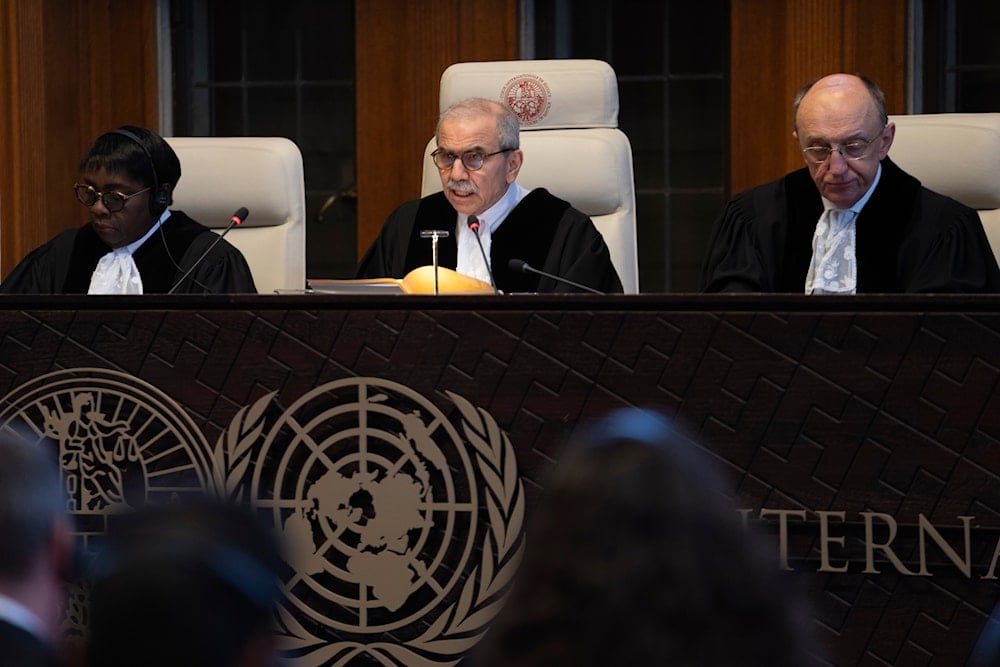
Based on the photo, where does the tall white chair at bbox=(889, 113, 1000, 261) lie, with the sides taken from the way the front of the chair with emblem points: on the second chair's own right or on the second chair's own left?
on the second chair's own left

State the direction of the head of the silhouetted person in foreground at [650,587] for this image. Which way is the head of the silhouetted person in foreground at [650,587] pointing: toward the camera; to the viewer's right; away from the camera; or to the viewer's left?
away from the camera

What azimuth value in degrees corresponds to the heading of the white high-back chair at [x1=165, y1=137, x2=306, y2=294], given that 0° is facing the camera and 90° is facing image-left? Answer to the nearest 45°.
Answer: approximately 0°

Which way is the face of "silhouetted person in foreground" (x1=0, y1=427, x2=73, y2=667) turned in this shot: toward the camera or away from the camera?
away from the camera

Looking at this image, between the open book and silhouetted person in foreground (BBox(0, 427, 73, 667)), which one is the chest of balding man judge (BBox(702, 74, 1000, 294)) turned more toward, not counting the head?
the silhouetted person in foreground

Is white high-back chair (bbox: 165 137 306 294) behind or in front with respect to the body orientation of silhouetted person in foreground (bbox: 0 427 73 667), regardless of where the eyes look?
in front

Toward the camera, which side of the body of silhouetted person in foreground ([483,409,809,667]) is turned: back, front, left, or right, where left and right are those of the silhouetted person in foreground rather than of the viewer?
back

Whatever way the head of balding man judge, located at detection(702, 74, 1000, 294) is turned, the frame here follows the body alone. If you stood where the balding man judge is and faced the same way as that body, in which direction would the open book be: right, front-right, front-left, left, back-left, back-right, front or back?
front-right

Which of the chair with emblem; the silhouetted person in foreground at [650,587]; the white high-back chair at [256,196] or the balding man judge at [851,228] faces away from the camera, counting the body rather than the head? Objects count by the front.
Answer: the silhouetted person in foreground

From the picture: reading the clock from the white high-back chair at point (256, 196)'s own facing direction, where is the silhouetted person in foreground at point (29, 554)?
The silhouetted person in foreground is roughly at 12 o'clock from the white high-back chair.

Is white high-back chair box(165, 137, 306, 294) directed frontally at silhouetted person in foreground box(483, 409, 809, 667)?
yes

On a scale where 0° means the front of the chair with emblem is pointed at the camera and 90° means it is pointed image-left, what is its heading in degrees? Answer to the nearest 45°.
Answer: approximately 0°

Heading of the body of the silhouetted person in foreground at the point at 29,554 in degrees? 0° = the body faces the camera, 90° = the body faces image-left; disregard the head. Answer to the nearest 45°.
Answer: approximately 180°

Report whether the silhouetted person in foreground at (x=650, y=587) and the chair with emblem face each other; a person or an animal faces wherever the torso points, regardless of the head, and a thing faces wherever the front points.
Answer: yes

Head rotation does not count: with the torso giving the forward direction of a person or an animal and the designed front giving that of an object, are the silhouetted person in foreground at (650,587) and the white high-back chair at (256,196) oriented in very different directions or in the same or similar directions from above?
very different directions
